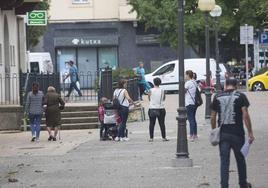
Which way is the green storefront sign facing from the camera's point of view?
toward the camera

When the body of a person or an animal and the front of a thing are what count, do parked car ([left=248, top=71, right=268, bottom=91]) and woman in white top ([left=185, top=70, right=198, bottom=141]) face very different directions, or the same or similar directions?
same or similar directions

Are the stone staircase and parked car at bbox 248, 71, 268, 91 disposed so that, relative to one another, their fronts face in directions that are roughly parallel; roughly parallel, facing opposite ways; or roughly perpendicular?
roughly perpendicular

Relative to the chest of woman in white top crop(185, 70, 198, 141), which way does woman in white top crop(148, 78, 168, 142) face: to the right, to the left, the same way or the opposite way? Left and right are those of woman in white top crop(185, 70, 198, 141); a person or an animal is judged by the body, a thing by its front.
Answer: to the right

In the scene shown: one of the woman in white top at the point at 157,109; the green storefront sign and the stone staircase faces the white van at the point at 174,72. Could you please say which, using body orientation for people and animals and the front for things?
the woman in white top

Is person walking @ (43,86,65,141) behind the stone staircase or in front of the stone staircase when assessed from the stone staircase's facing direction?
in front

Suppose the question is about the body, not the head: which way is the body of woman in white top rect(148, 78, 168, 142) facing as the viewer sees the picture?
away from the camera

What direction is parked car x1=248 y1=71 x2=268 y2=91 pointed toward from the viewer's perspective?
to the viewer's left
